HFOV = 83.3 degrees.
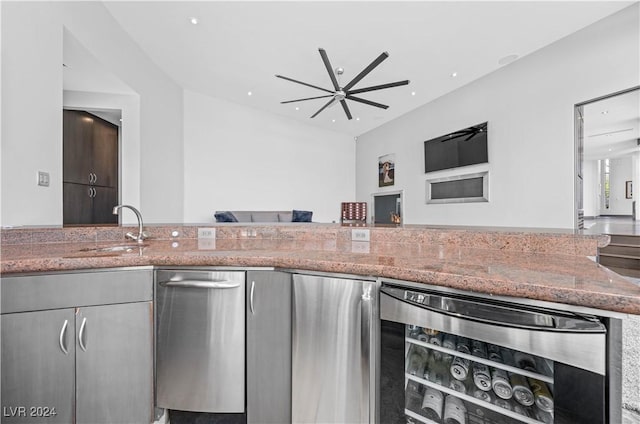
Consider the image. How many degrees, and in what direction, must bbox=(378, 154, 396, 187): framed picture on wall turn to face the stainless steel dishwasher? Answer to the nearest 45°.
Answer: approximately 45° to its left

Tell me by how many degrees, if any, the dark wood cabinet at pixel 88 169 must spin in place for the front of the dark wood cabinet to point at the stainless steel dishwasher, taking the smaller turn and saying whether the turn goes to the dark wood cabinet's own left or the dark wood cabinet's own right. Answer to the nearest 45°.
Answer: approximately 45° to the dark wood cabinet's own right

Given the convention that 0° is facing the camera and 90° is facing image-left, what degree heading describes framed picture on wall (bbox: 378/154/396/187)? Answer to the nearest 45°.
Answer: approximately 45°

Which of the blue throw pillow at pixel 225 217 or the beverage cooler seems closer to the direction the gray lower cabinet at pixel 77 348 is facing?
the beverage cooler

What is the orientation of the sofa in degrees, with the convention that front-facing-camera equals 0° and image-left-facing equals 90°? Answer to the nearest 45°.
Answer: approximately 0°

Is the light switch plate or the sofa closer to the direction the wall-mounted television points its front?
the light switch plate

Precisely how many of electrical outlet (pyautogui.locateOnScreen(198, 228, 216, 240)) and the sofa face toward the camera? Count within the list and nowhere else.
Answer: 2
